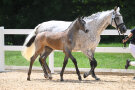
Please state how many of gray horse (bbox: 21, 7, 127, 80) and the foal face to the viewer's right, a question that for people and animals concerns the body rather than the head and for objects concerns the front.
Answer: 2

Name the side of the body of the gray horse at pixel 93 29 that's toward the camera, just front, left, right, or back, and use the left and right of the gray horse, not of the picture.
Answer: right

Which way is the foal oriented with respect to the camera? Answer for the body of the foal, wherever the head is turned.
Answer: to the viewer's right
